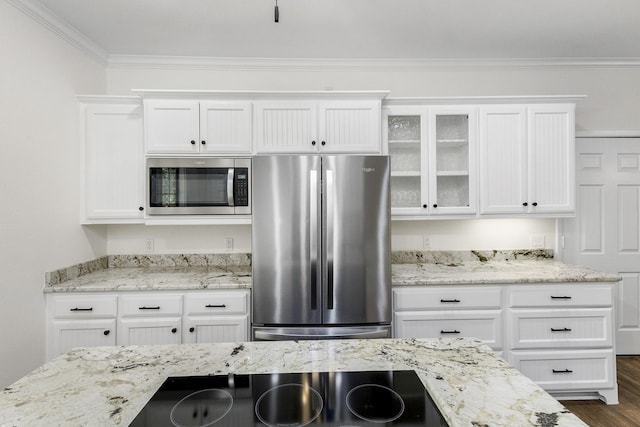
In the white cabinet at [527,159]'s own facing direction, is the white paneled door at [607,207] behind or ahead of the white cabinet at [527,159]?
behind

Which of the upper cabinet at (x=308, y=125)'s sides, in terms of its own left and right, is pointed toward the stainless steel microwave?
right

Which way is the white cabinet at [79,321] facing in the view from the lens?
facing the viewer

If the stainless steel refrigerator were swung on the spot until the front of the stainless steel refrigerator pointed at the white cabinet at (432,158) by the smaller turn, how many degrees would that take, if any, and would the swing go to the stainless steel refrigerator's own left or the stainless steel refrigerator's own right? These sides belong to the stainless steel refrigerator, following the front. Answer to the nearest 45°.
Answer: approximately 135° to the stainless steel refrigerator's own left

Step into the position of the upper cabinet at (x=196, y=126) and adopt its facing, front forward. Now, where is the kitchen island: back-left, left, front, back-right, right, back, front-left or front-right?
front

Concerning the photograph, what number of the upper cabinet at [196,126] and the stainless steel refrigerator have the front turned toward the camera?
2

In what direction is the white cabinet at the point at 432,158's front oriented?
toward the camera

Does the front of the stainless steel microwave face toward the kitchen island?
yes

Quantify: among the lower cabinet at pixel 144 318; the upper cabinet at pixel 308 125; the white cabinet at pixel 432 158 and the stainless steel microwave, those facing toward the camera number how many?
4

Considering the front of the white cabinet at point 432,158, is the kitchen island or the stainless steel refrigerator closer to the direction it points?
the kitchen island

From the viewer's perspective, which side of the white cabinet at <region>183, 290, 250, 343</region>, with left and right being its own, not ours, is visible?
front

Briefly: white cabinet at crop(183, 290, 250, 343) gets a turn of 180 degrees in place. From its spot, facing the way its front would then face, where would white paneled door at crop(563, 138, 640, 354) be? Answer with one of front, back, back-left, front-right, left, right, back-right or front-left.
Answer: right

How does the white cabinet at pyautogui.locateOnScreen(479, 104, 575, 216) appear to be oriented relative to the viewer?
toward the camera

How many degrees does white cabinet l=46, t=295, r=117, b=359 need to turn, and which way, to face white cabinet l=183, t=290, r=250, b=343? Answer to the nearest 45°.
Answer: approximately 45° to its left

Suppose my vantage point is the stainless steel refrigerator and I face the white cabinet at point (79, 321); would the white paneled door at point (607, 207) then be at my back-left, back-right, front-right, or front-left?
back-right
